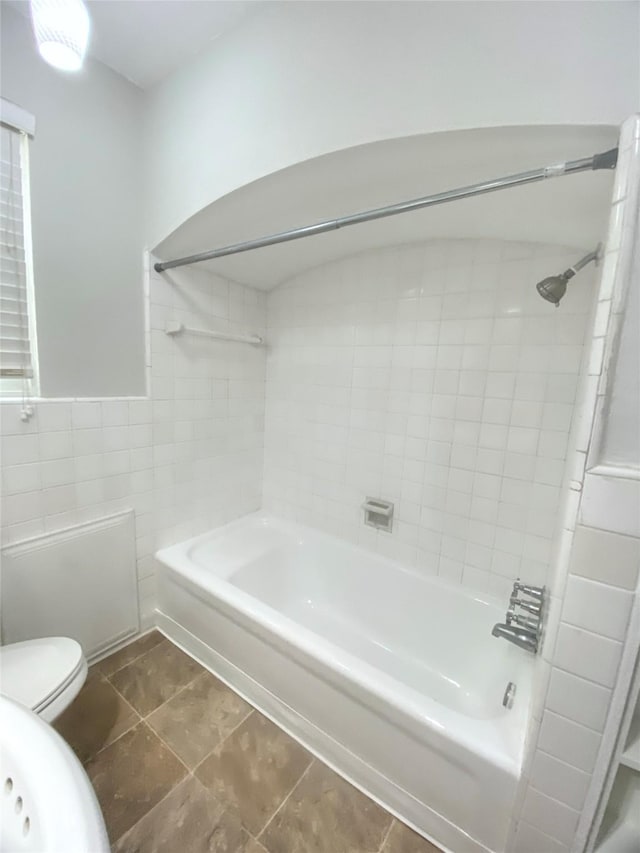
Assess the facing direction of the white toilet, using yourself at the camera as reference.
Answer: facing away from the viewer and to the right of the viewer

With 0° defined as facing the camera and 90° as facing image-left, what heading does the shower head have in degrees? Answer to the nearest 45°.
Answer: approximately 90°

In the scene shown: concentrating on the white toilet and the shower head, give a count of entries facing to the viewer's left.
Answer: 1

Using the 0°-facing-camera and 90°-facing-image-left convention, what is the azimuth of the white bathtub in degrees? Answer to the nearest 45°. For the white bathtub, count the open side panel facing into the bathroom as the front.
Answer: approximately 45°

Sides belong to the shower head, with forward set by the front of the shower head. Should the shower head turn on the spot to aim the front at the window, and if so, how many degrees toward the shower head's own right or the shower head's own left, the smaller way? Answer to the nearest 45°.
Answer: approximately 45° to the shower head's own left
